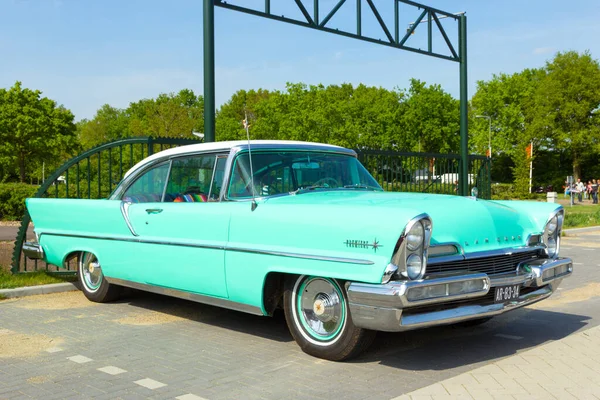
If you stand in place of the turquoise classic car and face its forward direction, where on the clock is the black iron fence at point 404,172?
The black iron fence is roughly at 8 o'clock from the turquoise classic car.

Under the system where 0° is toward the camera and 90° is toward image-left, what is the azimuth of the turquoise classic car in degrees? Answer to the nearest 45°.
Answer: approximately 315°

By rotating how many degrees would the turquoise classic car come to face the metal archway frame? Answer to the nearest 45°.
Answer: approximately 135° to its left

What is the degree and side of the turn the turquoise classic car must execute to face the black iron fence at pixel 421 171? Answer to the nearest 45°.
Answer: approximately 135° to its left
